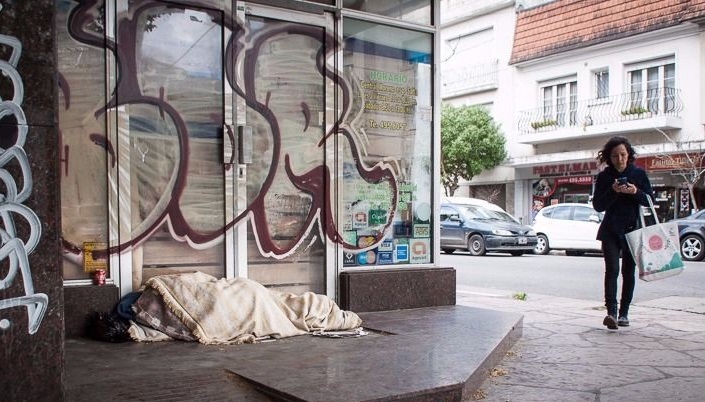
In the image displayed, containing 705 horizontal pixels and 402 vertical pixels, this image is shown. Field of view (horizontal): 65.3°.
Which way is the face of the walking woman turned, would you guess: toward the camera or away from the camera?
toward the camera

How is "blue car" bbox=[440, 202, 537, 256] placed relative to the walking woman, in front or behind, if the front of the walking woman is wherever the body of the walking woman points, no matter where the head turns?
behind

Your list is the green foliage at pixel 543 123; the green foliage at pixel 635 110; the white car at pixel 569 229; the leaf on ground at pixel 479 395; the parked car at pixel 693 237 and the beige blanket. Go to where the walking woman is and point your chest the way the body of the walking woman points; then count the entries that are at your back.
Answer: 4

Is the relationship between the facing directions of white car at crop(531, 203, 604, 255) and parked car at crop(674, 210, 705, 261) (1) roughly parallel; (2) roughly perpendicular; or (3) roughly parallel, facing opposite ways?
roughly parallel

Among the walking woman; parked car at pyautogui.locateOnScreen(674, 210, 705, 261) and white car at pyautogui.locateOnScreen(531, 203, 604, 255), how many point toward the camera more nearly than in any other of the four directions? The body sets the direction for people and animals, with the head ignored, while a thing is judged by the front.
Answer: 1

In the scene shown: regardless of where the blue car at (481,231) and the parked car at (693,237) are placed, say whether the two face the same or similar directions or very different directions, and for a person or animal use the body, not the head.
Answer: same or similar directions

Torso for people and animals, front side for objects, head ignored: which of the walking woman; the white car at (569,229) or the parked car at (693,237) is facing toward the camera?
the walking woman

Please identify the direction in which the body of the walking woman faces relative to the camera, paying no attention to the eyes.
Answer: toward the camera

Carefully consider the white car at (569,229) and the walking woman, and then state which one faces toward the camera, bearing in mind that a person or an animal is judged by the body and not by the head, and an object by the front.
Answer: the walking woman
